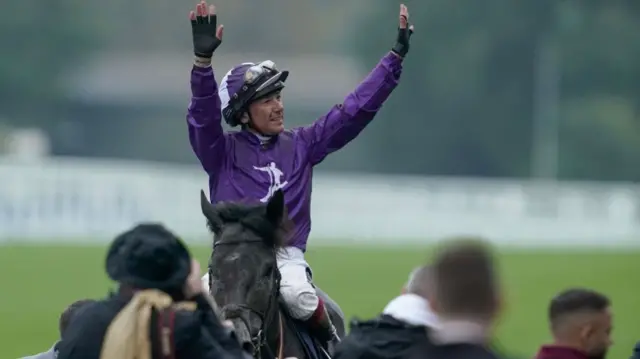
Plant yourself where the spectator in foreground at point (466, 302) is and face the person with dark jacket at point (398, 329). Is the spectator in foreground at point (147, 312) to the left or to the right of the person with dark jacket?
left

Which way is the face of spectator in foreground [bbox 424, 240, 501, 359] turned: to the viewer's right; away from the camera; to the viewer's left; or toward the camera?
away from the camera

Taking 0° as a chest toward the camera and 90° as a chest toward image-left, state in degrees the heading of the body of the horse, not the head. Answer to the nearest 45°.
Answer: approximately 45°

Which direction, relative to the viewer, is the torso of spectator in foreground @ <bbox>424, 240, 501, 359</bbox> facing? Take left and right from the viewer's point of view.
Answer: facing away from the viewer

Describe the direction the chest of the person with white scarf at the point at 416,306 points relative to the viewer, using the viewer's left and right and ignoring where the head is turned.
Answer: facing away from the viewer

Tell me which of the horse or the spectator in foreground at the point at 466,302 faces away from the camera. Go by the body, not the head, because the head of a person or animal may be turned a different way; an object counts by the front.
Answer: the spectator in foreground

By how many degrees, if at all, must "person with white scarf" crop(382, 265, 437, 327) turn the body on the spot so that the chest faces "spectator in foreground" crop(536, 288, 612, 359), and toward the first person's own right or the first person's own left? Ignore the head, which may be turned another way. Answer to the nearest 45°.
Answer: approximately 90° to the first person's own right
